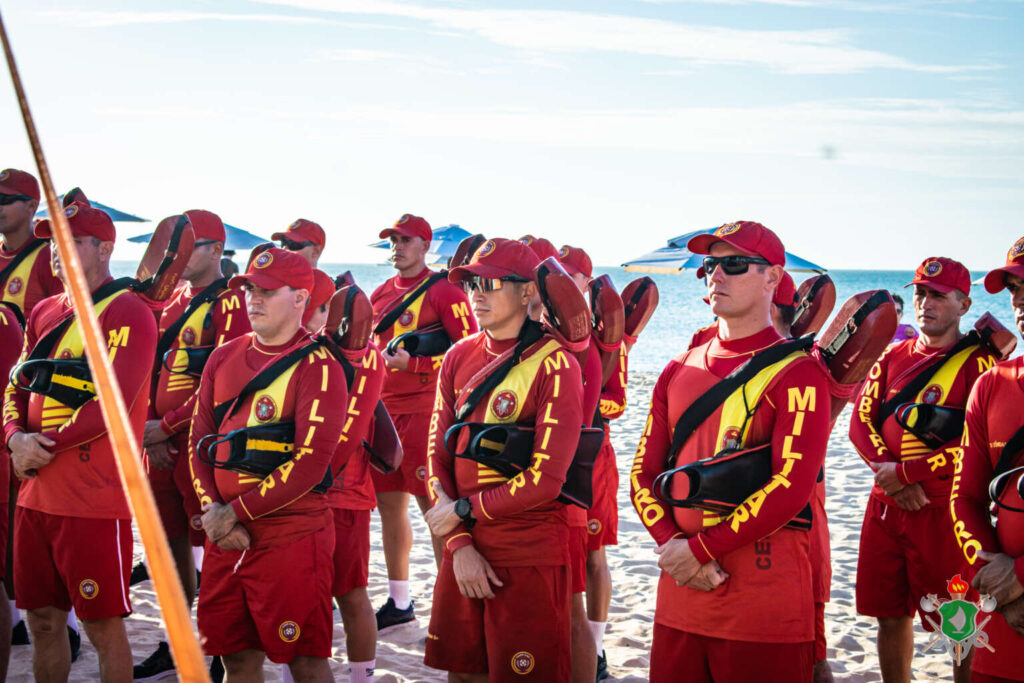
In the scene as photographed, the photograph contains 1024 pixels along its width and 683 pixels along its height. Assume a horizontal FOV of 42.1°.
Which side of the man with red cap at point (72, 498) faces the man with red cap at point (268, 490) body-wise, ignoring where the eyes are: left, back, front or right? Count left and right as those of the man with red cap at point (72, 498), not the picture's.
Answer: left

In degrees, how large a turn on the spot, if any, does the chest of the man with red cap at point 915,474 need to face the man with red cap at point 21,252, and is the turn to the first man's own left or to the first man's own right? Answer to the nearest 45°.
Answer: approximately 45° to the first man's own right

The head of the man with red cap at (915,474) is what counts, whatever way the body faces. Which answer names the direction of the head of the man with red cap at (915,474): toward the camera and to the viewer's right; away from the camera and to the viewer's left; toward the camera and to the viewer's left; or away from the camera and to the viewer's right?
toward the camera and to the viewer's left

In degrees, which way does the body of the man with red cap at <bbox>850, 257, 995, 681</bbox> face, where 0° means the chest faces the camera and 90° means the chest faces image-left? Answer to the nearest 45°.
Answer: approximately 45°

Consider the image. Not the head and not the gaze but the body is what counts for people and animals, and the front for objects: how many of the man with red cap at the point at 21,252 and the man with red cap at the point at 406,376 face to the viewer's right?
0

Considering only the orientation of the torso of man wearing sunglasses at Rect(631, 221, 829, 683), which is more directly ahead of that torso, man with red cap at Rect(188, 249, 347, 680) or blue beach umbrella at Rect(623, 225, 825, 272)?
the man with red cap

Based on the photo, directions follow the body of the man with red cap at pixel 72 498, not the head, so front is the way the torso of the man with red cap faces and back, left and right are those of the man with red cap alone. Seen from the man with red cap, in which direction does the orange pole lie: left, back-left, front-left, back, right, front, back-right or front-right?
front-left

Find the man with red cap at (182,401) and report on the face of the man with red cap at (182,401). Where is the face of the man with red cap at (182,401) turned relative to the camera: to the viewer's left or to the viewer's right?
to the viewer's left
